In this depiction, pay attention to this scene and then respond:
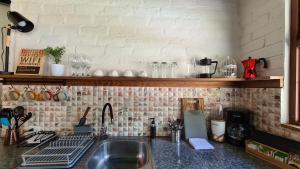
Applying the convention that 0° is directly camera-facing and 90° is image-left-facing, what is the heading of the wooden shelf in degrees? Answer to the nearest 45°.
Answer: approximately 0°

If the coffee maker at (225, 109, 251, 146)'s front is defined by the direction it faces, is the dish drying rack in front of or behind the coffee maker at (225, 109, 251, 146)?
in front

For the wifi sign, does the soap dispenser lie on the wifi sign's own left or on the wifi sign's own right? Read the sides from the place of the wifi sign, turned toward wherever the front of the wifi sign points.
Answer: on the wifi sign's own left

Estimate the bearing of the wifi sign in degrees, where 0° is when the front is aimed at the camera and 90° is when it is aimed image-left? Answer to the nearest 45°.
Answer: approximately 0°

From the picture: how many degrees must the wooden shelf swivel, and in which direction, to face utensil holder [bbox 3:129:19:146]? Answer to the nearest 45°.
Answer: approximately 90° to its right

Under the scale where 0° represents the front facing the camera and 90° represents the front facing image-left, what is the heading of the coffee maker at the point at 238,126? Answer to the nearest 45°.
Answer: approximately 45°
